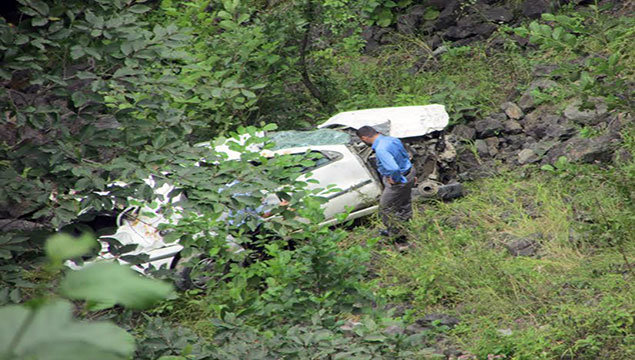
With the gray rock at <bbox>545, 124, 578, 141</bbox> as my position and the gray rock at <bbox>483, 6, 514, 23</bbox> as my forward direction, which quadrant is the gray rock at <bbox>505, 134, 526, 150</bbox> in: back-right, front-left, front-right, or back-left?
front-left

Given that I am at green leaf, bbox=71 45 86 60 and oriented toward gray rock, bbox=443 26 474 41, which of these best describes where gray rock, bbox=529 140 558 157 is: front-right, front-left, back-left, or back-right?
front-right

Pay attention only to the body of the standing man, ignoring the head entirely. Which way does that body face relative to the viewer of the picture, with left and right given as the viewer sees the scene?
facing to the left of the viewer

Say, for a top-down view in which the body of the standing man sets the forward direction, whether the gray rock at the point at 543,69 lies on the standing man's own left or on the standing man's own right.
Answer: on the standing man's own right

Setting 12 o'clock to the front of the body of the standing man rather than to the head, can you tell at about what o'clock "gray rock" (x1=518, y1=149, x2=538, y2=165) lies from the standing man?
The gray rock is roughly at 5 o'clock from the standing man.

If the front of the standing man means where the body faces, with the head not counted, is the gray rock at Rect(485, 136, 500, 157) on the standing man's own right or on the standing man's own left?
on the standing man's own right

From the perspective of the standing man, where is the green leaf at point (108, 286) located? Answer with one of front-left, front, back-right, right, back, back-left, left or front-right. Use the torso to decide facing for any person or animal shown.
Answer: left

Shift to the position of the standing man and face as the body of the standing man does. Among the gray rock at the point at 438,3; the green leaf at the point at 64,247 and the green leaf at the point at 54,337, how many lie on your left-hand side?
2

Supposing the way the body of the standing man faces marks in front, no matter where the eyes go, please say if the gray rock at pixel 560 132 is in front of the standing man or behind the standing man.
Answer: behind

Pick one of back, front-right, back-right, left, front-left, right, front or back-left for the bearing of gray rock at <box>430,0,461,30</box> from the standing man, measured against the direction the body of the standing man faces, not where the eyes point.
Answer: right

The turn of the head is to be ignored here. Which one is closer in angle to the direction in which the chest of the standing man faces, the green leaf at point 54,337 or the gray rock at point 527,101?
the green leaf

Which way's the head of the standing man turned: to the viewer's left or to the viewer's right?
to the viewer's left

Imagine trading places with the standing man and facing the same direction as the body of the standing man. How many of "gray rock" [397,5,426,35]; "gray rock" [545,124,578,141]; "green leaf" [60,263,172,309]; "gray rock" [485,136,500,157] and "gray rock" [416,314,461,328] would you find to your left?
2
